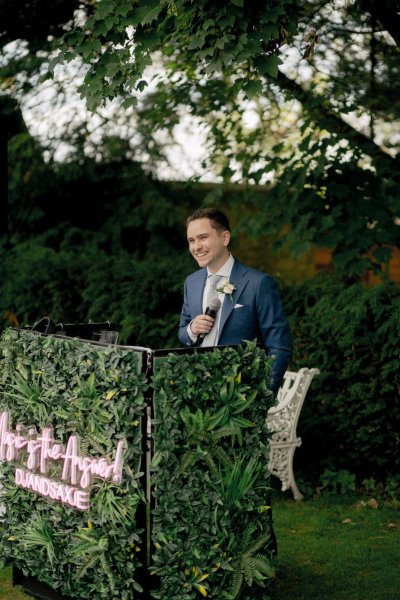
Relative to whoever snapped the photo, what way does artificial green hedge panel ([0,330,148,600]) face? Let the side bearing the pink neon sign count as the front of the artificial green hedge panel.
facing the viewer and to the left of the viewer

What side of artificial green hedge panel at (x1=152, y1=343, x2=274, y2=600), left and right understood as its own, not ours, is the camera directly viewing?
front

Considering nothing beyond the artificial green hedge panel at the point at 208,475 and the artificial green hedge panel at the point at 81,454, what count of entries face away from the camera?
0

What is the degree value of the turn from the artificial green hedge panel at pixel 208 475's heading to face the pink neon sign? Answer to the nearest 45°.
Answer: approximately 135° to its right

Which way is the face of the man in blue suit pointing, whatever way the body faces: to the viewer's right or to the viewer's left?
to the viewer's left

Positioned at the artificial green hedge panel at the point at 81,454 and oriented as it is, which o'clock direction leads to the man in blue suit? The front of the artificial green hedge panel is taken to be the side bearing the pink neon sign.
The man in blue suit is roughly at 7 o'clock from the artificial green hedge panel.

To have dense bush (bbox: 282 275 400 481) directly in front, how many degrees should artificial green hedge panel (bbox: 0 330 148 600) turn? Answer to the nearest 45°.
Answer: approximately 180°

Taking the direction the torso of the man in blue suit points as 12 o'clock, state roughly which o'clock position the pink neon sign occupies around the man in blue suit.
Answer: The pink neon sign is roughly at 1 o'clock from the man in blue suit.

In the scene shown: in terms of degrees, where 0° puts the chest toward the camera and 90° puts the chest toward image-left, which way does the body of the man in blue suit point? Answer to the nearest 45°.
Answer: approximately 45°
